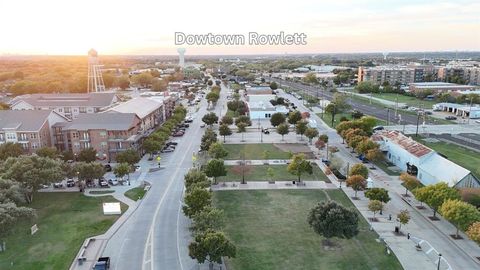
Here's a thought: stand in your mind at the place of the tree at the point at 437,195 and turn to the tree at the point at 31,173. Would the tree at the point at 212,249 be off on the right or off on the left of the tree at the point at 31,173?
left

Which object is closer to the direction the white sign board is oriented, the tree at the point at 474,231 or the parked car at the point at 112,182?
the tree

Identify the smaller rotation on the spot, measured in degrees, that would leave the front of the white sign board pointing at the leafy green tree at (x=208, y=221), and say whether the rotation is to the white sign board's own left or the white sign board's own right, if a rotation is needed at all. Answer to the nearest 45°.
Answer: approximately 45° to the white sign board's own left

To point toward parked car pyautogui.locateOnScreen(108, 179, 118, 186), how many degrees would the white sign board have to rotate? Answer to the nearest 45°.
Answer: approximately 180°

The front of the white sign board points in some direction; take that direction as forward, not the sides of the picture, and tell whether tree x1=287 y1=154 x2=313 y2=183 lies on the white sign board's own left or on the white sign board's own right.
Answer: on the white sign board's own left

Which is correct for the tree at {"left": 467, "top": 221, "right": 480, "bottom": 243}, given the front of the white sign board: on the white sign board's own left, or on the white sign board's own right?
on the white sign board's own left

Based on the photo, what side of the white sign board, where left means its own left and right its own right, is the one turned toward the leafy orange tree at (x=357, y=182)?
left

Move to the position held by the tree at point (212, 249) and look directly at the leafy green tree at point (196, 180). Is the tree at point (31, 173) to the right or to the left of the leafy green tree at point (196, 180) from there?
left

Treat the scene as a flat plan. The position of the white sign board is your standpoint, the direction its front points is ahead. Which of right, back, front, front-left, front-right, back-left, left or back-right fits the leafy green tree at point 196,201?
front-left

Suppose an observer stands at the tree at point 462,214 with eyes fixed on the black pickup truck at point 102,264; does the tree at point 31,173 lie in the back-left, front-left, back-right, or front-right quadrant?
front-right

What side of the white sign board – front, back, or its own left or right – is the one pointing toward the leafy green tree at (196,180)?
left

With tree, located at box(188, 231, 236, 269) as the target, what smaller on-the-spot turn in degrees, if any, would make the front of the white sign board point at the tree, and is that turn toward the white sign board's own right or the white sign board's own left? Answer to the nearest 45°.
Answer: approximately 45° to the white sign board's own left

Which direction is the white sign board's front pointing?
toward the camera

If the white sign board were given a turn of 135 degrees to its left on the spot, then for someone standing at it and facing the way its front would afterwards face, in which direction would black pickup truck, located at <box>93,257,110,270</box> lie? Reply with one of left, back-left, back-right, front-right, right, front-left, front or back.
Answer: back-right

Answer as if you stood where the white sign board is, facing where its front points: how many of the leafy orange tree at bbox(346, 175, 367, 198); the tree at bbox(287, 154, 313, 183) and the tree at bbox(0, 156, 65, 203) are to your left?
2

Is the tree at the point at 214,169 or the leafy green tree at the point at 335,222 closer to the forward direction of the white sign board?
the leafy green tree

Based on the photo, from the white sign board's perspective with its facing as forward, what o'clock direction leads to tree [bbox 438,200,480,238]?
The tree is roughly at 10 o'clock from the white sign board.
